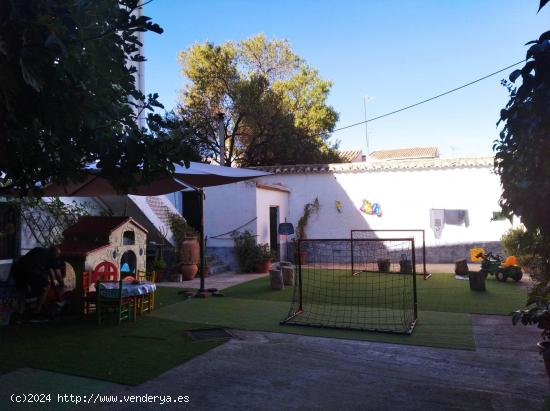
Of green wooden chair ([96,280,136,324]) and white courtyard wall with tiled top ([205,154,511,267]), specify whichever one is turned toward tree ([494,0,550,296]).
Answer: the white courtyard wall with tiled top

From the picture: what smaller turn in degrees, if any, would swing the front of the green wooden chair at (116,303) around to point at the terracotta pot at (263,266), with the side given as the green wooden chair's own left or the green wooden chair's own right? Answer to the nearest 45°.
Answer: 0° — it already faces it

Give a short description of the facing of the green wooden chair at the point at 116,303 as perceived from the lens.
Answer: facing away from the viewer and to the right of the viewer

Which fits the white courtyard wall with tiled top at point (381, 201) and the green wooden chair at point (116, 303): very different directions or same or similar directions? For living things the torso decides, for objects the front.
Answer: very different directions

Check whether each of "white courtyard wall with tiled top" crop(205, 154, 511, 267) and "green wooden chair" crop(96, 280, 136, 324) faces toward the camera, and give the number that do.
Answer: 1

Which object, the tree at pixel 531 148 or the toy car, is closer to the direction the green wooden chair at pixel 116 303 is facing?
the toy car

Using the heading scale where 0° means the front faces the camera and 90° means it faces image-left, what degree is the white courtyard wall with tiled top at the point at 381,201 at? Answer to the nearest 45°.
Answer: approximately 0°
